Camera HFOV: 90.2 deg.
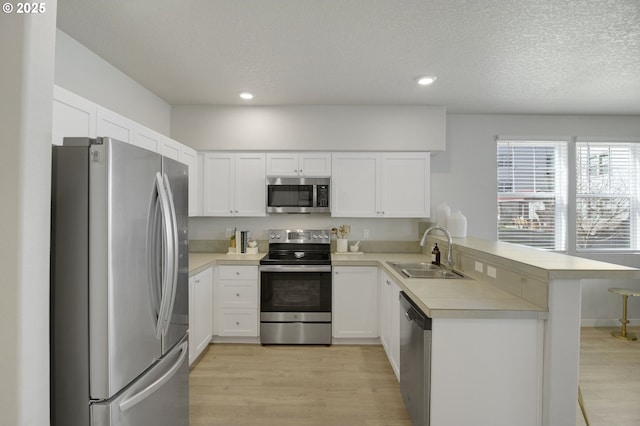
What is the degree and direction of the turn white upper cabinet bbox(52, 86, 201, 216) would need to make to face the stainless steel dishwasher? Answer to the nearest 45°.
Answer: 0° — it already faces it

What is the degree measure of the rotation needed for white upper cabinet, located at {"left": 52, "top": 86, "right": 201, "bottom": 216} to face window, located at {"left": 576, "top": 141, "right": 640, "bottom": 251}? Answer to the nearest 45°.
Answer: approximately 45° to its left

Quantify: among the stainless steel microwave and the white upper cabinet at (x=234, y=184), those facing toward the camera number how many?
2

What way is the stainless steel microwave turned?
toward the camera

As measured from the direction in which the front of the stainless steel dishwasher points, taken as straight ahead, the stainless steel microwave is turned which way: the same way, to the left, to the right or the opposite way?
to the left

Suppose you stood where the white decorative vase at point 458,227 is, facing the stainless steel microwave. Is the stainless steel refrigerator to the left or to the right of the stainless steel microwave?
left

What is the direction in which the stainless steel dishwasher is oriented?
to the viewer's left

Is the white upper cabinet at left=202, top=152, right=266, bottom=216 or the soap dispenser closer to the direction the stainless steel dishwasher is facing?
the white upper cabinet

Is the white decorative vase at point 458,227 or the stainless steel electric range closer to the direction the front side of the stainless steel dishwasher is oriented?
the stainless steel electric range

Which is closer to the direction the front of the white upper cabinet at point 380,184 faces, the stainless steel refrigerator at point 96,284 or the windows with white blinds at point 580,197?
the stainless steel refrigerator

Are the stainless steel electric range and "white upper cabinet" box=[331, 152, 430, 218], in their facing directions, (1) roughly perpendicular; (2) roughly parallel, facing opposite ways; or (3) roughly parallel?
roughly parallel

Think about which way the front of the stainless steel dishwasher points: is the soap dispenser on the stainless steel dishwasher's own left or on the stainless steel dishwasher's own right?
on the stainless steel dishwasher's own right

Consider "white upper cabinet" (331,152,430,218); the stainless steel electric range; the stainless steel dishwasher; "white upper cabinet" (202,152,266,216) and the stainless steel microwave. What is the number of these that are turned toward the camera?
4

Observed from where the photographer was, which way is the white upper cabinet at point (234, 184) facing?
facing the viewer

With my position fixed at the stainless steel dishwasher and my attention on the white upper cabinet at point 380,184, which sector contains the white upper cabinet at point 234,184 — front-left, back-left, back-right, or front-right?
front-left

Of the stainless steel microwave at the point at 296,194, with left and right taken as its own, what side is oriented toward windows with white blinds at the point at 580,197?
left

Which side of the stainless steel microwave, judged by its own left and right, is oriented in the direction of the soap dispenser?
left
